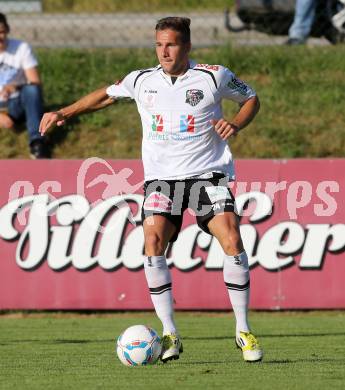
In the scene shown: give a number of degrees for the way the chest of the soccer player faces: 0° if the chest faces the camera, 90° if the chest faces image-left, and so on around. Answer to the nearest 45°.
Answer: approximately 0°

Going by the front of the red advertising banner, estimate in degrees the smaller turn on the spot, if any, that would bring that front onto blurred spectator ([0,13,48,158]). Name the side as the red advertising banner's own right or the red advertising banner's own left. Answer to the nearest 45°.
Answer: approximately 135° to the red advertising banner's own right

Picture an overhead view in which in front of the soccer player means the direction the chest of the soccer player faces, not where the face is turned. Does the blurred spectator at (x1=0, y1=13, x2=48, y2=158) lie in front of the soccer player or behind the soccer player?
behind

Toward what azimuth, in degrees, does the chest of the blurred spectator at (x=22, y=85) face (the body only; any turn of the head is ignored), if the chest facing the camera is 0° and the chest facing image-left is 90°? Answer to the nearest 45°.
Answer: approximately 0°
